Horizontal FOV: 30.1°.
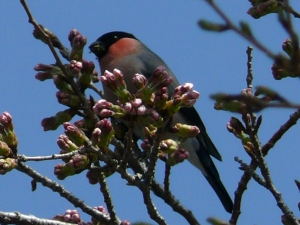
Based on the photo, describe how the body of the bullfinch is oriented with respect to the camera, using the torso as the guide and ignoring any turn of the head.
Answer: to the viewer's left
